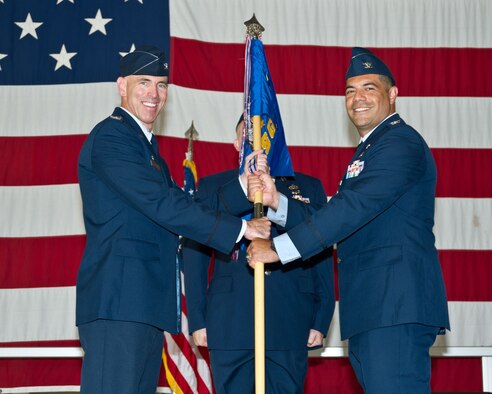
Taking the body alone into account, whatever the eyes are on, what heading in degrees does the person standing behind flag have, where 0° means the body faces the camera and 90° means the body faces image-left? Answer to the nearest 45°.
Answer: approximately 0°

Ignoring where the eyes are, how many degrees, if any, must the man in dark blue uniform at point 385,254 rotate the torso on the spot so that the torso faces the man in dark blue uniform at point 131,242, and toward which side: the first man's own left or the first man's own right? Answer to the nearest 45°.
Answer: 0° — they already face them

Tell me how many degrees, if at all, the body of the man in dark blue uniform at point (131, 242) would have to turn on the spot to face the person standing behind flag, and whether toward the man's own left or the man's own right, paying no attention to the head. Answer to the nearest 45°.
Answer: approximately 45° to the man's own left

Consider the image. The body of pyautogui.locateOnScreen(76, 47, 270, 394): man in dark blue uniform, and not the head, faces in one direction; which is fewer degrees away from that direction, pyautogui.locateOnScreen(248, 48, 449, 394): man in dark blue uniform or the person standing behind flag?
the man in dark blue uniform

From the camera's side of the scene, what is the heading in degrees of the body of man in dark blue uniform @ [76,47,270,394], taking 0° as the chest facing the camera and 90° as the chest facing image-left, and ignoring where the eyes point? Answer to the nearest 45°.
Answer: approximately 270°

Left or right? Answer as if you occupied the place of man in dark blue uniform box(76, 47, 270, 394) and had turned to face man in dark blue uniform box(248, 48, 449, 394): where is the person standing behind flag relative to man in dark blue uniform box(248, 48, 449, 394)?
left

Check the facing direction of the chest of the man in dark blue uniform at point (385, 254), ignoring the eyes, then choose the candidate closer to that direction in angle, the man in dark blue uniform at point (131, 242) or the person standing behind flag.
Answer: the man in dark blue uniform

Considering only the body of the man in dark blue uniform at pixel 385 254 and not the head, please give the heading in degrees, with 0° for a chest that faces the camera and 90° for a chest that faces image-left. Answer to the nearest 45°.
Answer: approximately 90°
